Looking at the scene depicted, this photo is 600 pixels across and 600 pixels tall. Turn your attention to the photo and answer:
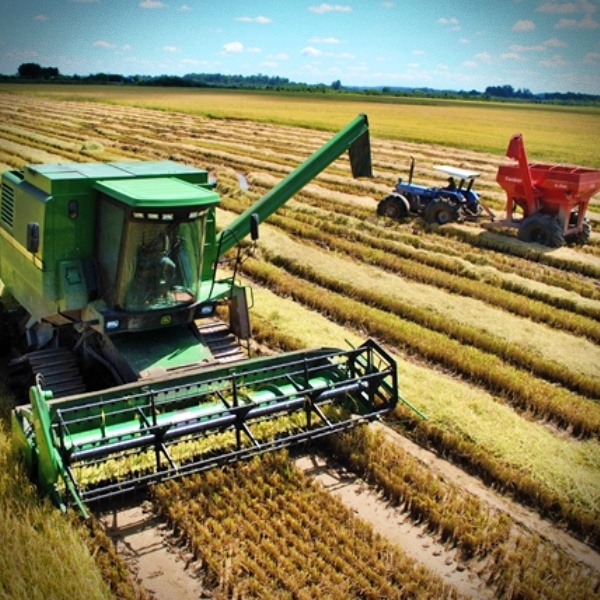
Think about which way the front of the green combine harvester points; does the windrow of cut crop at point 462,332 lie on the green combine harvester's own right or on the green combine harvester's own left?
on the green combine harvester's own left

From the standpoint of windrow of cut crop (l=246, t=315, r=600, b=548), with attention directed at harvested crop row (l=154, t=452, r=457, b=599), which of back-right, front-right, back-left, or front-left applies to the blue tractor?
back-right

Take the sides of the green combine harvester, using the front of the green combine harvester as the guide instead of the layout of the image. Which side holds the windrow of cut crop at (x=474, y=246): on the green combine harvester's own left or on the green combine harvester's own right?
on the green combine harvester's own left

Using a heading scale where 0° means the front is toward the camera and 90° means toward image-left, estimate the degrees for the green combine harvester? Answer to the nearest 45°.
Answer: approximately 315°

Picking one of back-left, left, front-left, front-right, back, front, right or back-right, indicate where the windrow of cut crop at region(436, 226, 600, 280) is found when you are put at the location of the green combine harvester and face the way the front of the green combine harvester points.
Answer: left

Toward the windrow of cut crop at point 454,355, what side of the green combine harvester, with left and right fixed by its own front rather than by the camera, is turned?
left

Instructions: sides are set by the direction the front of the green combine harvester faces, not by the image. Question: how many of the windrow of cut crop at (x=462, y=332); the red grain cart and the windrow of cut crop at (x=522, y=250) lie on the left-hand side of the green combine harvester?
3
